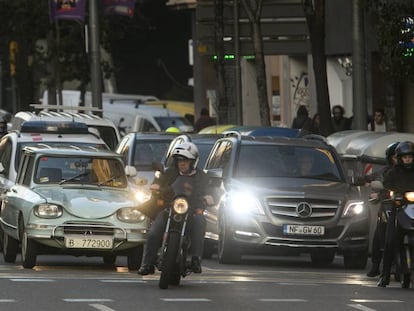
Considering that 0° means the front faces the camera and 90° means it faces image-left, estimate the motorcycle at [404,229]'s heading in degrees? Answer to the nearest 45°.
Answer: approximately 0°

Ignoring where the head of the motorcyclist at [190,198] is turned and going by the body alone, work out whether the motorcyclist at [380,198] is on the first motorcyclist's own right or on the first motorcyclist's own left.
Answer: on the first motorcyclist's own left

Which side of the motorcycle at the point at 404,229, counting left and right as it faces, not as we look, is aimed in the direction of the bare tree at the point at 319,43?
back

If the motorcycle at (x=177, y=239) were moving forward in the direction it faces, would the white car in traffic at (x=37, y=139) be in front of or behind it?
behind

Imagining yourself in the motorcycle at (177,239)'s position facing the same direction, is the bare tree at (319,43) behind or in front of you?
behind

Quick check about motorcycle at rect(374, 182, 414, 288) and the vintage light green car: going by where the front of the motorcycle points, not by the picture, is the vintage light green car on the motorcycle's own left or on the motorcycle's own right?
on the motorcycle's own right

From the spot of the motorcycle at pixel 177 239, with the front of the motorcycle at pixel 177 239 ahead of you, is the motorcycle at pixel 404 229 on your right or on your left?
on your left

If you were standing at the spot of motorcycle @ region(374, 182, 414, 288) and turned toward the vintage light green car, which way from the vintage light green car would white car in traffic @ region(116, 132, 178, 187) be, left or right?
right

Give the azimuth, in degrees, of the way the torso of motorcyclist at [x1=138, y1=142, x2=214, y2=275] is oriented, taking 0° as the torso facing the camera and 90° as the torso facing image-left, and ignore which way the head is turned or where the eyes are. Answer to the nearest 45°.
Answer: approximately 0°
